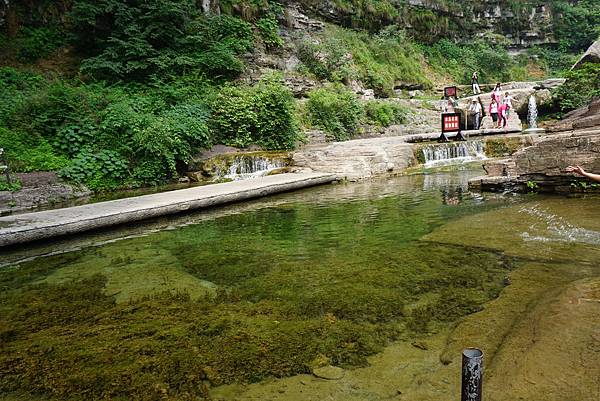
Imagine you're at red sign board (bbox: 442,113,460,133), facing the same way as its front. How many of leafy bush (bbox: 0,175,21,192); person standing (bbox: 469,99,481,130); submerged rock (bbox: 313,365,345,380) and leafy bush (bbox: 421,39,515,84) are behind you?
2

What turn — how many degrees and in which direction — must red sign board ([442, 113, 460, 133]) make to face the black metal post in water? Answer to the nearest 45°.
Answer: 0° — it already faces it

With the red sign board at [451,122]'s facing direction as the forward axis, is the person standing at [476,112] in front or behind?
behind

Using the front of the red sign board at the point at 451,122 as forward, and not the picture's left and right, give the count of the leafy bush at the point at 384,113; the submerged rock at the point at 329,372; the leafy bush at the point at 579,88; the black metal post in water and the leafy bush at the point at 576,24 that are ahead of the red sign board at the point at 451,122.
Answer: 2

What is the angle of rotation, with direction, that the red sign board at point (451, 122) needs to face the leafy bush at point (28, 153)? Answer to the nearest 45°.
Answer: approximately 45° to its right

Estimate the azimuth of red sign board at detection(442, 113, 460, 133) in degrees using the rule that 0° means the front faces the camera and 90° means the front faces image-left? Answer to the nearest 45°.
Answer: approximately 0°

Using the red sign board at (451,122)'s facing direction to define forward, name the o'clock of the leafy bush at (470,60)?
The leafy bush is roughly at 6 o'clock from the red sign board.

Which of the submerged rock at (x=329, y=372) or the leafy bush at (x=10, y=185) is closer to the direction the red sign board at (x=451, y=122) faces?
the submerged rock

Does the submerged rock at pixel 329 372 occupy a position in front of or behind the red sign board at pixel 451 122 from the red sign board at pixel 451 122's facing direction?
in front

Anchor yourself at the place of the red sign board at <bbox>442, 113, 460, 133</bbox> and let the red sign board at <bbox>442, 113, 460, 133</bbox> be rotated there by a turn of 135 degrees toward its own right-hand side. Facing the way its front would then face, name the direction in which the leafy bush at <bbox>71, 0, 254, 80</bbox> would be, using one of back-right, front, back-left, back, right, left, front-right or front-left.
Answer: front-left

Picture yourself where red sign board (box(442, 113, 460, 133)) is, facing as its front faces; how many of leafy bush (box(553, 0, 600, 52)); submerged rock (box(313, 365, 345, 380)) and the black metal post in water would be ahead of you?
2

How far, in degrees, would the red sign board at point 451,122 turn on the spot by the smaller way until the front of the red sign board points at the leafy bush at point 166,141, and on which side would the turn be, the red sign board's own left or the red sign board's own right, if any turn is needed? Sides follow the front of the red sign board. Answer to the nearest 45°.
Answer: approximately 45° to the red sign board's own right

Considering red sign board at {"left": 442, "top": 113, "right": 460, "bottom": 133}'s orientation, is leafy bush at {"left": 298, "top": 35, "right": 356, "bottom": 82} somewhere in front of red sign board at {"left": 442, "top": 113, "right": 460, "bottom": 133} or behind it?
behind

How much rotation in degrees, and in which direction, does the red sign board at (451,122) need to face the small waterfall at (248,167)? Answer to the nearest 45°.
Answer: approximately 45° to its right

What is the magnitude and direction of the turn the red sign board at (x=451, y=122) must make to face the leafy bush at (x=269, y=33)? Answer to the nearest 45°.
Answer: approximately 135° to its right
